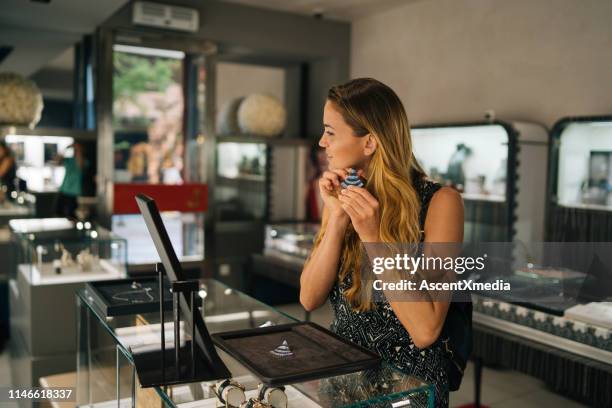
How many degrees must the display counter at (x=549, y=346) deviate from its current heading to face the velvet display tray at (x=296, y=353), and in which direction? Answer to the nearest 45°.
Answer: approximately 45° to its left

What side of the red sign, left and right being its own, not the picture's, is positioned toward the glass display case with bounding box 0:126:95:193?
right

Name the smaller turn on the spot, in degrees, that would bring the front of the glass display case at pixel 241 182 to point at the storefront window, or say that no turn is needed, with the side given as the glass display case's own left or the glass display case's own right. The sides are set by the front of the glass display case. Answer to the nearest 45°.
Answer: approximately 45° to the glass display case's own right

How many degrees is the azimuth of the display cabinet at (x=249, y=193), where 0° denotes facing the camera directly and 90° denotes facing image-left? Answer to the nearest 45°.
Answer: approximately 0°

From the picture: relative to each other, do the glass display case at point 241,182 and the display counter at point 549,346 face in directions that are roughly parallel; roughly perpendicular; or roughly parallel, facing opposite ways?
roughly perpendicular

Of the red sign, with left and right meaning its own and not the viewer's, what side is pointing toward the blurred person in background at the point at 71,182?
right

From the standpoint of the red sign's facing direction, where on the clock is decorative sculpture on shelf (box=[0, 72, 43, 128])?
The decorative sculpture on shelf is roughly at 2 o'clock from the red sign.
